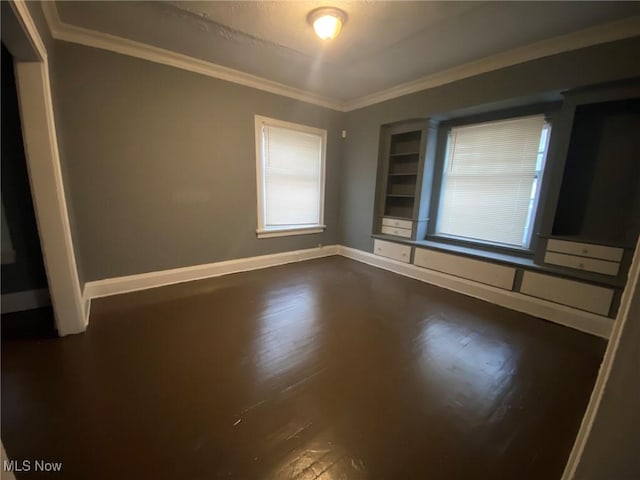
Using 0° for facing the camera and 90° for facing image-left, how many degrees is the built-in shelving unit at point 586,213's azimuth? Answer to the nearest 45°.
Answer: approximately 45°

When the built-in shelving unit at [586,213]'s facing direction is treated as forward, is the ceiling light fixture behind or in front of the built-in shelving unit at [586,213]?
in front

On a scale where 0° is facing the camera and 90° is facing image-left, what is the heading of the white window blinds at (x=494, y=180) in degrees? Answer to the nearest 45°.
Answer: approximately 45°

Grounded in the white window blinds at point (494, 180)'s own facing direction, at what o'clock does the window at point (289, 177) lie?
The window is roughly at 1 o'clock from the white window blinds.

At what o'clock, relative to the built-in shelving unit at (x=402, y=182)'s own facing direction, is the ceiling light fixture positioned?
The ceiling light fixture is roughly at 11 o'clock from the built-in shelving unit.

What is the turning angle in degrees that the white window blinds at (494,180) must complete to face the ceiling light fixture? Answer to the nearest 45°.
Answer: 0° — it already faces it

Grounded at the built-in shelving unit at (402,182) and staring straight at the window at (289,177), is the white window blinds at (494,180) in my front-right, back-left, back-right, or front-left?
back-left

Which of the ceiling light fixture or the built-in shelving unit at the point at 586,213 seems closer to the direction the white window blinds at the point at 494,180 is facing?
the ceiling light fixture

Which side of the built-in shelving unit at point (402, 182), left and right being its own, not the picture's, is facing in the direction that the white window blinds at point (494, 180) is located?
left
